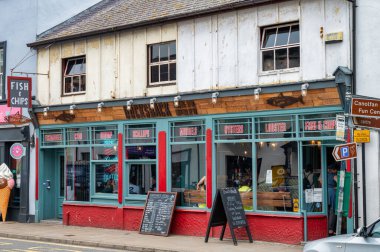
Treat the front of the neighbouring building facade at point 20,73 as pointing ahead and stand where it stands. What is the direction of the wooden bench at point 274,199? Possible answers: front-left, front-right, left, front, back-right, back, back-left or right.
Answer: front-left

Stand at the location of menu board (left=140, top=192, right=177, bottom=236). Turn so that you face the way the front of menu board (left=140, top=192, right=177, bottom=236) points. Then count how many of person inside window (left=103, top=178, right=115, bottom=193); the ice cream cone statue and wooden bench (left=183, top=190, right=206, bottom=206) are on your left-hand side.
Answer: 1

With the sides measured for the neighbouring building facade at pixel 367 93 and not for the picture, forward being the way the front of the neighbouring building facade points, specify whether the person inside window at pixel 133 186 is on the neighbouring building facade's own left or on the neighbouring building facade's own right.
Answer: on the neighbouring building facade's own right

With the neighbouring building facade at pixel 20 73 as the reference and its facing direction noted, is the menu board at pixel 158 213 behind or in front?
in front

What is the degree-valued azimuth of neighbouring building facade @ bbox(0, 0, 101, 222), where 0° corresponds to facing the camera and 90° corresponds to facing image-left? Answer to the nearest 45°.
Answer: approximately 0°

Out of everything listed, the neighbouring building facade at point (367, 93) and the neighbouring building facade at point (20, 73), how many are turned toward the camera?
2

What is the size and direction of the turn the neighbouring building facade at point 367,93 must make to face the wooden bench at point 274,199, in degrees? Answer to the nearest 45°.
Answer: approximately 135° to its right

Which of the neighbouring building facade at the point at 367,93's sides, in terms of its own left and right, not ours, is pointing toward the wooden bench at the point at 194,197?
right

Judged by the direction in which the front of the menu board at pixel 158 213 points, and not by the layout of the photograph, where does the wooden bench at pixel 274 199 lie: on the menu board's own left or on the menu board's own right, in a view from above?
on the menu board's own left

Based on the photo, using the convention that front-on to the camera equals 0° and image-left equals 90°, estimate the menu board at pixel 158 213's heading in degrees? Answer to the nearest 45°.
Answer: approximately 0°

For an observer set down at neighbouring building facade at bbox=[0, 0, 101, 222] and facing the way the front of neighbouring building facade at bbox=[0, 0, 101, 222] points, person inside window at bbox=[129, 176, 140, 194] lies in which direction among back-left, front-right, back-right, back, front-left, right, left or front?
front-left

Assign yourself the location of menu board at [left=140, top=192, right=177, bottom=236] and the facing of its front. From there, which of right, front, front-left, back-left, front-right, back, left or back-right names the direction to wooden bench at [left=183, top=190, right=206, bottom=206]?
left

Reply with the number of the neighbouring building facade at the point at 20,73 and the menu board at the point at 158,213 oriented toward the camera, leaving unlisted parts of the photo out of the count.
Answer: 2

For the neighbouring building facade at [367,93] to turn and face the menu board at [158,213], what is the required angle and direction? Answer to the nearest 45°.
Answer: approximately 90° to its right
